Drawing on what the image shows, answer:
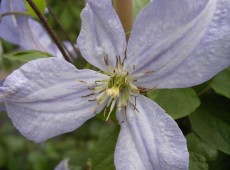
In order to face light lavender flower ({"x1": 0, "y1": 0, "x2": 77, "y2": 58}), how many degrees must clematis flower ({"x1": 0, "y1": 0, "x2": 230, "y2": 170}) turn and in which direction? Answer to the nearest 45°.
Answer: approximately 135° to its right

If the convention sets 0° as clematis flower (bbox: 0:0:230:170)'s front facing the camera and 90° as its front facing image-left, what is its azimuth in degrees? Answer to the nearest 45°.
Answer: approximately 0°
